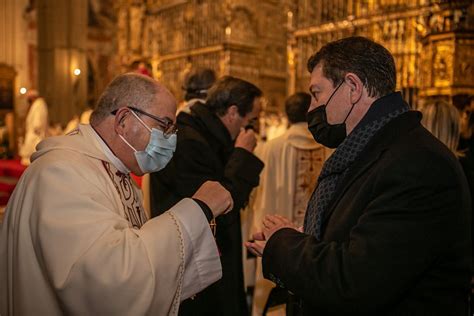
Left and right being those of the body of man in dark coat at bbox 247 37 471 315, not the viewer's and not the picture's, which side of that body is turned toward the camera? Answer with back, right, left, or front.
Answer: left

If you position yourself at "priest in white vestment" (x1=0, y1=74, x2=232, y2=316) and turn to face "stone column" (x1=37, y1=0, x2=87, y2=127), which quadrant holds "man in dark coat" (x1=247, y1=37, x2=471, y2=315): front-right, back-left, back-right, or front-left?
back-right

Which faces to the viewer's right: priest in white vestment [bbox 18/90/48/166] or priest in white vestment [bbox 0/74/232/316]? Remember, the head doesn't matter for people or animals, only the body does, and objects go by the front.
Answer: priest in white vestment [bbox 0/74/232/316]

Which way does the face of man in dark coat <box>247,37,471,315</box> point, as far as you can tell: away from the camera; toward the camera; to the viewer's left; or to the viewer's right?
to the viewer's left

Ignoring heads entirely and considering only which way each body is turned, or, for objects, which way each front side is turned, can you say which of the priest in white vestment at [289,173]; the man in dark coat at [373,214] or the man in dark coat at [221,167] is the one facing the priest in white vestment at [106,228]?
the man in dark coat at [373,214]

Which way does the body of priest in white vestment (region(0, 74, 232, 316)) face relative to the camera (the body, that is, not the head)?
to the viewer's right

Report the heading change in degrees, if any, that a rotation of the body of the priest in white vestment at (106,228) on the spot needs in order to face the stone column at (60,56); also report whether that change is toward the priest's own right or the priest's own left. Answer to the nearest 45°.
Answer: approximately 90° to the priest's own left
